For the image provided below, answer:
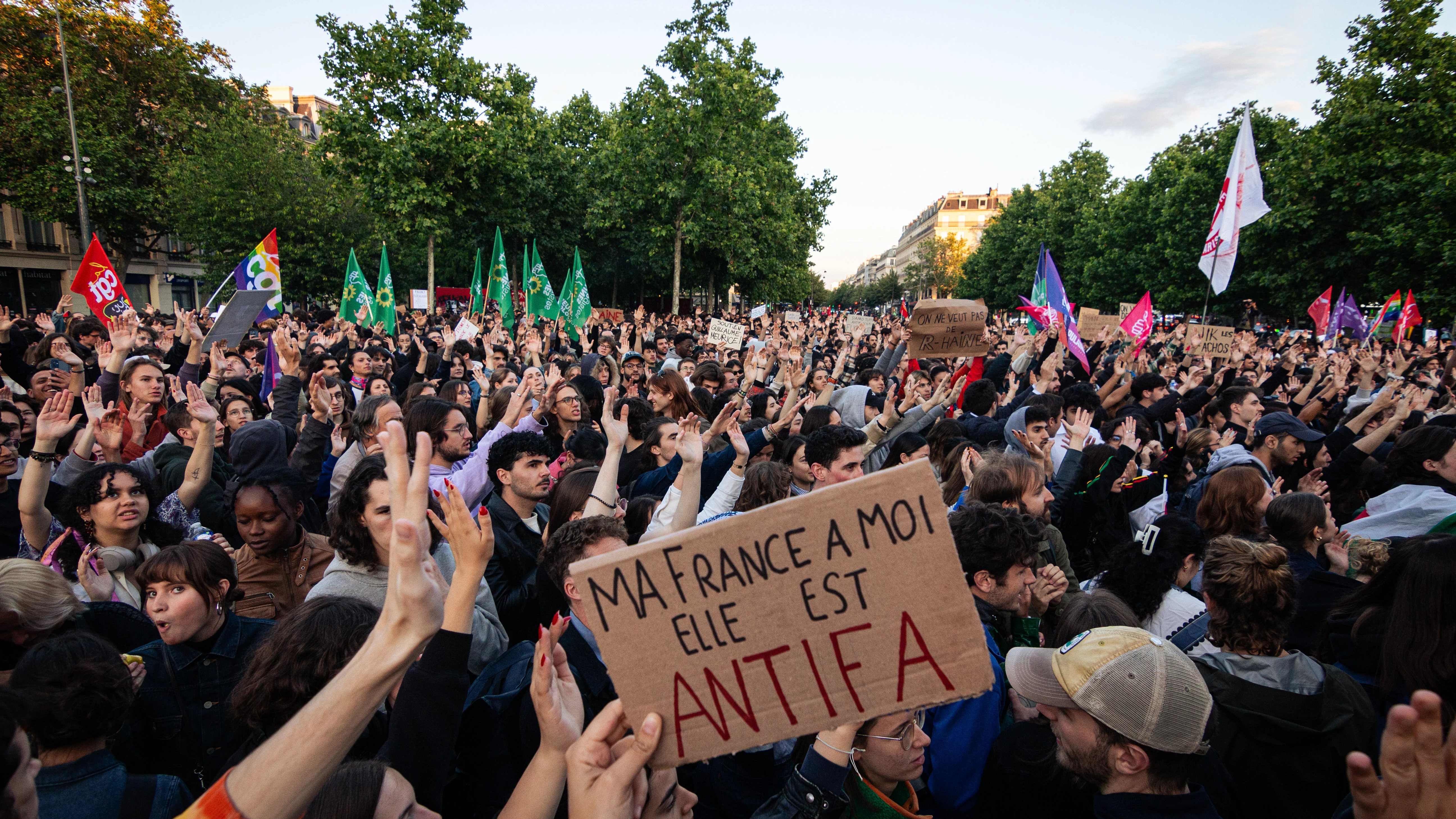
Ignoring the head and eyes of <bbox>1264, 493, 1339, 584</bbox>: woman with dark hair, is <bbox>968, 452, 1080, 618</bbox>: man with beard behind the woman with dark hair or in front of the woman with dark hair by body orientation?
behind

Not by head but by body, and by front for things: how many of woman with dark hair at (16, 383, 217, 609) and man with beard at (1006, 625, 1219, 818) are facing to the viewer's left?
1

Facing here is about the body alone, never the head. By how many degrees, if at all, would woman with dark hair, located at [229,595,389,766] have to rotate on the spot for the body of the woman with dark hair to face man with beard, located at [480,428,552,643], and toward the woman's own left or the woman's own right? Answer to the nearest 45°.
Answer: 0° — they already face them

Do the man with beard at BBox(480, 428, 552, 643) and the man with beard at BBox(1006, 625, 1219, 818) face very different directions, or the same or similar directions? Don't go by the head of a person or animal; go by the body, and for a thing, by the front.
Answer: very different directions

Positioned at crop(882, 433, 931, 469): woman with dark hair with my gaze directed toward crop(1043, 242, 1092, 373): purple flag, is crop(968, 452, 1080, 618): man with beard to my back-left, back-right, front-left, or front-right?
back-right

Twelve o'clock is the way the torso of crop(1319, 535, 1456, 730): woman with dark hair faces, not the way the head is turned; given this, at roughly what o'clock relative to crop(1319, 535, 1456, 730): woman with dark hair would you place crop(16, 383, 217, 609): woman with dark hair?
crop(16, 383, 217, 609): woman with dark hair is roughly at 8 o'clock from crop(1319, 535, 1456, 730): woman with dark hair.

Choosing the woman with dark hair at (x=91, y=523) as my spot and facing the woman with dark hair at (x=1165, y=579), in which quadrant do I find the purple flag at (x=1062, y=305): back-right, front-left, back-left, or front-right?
front-left

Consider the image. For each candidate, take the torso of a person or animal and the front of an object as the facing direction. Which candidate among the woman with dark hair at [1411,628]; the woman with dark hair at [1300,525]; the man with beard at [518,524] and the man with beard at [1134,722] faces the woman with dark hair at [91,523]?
the man with beard at [1134,722]

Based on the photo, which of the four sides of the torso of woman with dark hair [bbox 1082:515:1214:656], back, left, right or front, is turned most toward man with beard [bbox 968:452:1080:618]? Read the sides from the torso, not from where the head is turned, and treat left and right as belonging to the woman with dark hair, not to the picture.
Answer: left

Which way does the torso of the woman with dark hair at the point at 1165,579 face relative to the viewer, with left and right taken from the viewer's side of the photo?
facing away from the viewer and to the right of the viewer

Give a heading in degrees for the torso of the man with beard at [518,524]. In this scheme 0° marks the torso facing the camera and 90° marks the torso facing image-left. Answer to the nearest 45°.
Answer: approximately 315°

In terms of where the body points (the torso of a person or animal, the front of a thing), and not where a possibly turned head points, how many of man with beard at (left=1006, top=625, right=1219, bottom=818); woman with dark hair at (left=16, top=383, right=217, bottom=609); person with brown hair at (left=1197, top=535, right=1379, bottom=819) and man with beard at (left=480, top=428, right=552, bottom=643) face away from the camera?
1

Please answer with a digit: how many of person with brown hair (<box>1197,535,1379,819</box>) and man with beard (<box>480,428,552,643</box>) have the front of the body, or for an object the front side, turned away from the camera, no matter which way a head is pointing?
1

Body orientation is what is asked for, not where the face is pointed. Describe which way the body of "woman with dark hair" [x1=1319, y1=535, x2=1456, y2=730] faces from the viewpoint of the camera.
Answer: away from the camera

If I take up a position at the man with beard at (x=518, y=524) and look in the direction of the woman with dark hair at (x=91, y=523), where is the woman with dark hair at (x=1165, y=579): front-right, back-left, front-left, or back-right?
back-left
